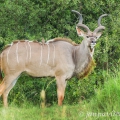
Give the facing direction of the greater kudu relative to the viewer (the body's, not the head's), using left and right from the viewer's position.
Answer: facing to the right of the viewer
